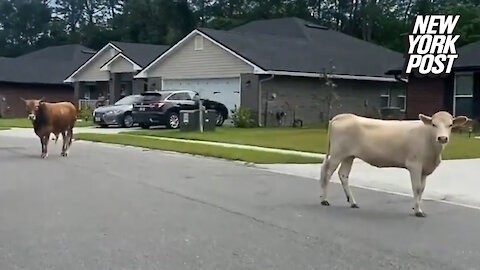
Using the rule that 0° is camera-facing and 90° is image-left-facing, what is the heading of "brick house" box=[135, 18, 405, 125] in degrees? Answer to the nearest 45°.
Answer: approximately 45°

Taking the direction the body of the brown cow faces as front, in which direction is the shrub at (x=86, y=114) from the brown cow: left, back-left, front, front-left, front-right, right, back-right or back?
back-right

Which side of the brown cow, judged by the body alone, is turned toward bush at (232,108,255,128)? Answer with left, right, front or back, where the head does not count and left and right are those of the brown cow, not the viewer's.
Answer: back

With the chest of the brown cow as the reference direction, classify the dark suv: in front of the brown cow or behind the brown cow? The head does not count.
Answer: behind

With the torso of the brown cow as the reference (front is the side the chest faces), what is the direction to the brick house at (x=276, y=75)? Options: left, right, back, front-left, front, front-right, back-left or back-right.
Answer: back

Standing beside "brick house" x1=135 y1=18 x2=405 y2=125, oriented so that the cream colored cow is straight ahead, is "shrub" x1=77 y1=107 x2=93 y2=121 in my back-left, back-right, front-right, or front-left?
back-right

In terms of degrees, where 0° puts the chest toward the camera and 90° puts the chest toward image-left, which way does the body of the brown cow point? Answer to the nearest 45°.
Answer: approximately 45°

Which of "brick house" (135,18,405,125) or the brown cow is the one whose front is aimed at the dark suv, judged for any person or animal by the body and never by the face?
the brick house
